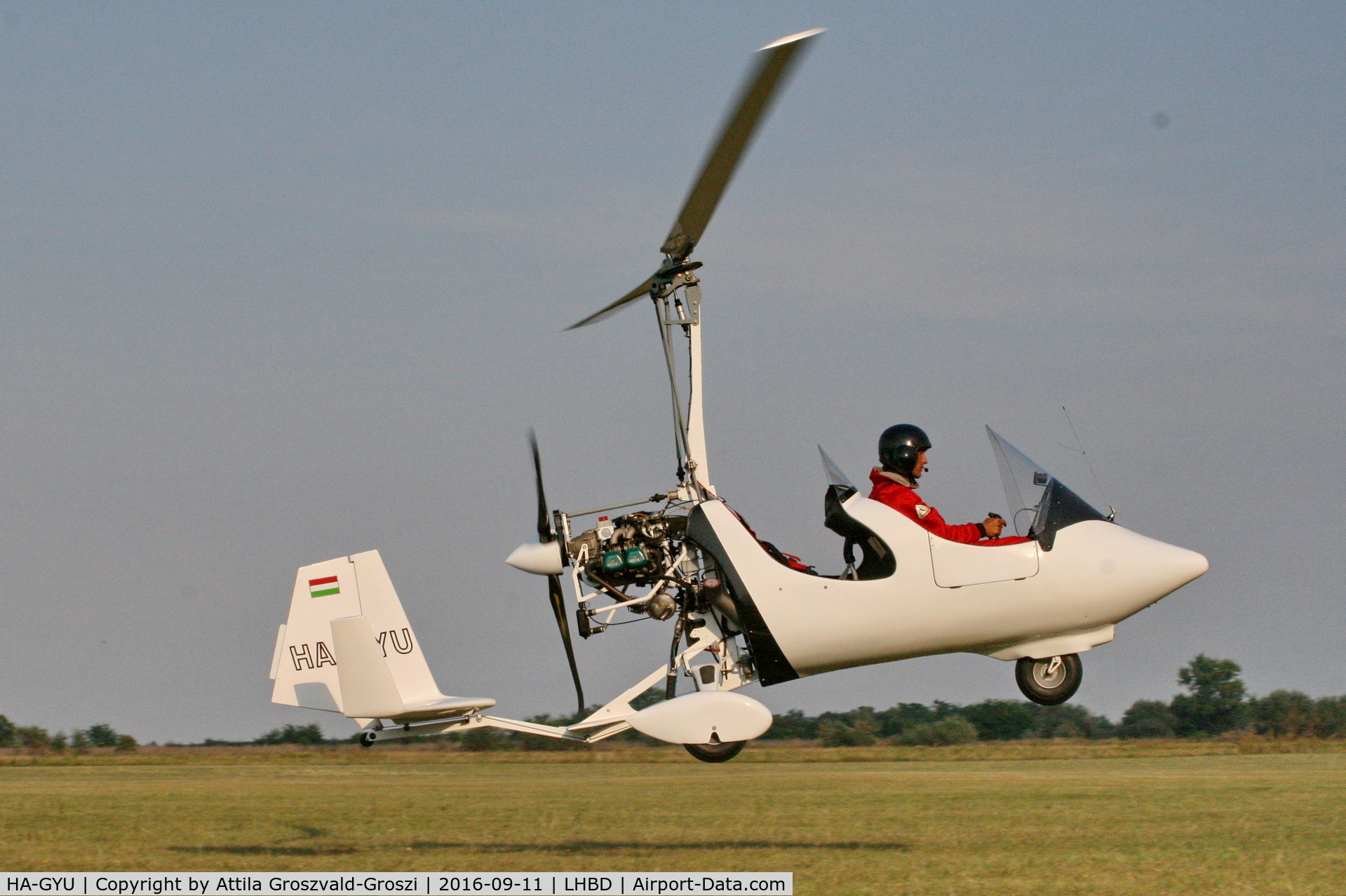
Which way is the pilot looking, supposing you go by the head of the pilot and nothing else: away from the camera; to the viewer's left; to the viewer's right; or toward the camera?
to the viewer's right

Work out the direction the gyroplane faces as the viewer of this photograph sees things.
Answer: facing to the right of the viewer

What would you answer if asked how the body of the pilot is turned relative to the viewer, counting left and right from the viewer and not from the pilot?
facing to the right of the viewer
